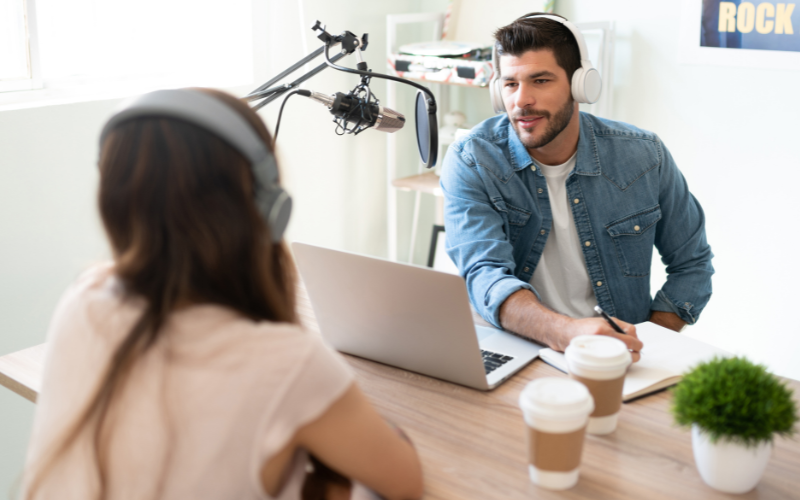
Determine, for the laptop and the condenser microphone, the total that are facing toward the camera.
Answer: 0

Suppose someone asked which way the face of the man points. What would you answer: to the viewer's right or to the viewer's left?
to the viewer's left

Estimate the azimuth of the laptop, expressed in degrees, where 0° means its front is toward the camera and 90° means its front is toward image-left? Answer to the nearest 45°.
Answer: approximately 225°

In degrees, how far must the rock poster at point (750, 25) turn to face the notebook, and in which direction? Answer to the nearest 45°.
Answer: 0° — it already faces it

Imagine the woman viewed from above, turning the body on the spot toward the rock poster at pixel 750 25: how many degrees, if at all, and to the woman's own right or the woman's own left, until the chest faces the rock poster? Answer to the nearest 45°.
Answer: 0° — they already face it

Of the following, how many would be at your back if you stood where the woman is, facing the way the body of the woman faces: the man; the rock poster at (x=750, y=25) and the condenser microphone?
0

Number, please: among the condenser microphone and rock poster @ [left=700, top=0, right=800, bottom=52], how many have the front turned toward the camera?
1

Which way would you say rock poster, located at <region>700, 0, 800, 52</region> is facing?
toward the camera

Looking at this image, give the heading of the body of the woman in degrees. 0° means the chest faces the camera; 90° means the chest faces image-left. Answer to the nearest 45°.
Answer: approximately 225°

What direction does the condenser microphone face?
to the viewer's right

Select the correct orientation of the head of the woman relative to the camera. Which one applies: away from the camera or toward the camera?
away from the camera

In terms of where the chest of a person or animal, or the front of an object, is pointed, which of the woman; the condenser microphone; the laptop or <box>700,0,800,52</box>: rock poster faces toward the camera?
the rock poster
